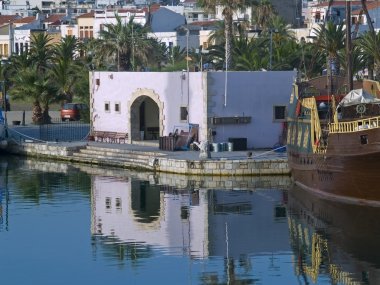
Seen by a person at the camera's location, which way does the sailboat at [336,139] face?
facing the viewer and to the right of the viewer
